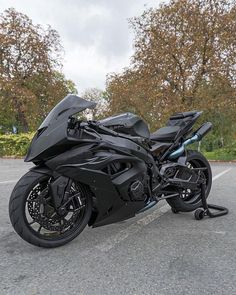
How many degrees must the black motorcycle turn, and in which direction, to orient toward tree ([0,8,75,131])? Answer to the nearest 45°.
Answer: approximately 135° to its right

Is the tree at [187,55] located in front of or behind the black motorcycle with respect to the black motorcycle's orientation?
behind

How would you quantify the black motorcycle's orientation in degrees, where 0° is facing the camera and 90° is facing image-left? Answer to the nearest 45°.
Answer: approximately 45°
